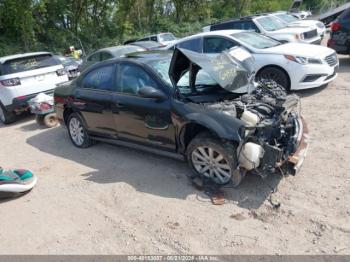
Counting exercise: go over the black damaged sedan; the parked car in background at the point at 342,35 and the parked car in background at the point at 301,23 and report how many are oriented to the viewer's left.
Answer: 0

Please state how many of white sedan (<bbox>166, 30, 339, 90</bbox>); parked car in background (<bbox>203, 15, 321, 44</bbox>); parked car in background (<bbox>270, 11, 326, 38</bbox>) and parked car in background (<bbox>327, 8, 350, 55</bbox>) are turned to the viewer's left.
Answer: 0

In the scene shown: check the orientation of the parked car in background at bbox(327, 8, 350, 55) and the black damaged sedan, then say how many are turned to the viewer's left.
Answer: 0

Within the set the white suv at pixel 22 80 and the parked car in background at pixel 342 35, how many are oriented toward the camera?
0

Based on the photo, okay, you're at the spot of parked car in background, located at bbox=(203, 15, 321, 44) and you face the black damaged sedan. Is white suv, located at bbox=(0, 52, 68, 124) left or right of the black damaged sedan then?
right

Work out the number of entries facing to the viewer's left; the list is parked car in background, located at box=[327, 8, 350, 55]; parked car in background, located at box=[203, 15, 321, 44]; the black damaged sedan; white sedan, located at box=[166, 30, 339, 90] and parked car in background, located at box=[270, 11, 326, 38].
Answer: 0

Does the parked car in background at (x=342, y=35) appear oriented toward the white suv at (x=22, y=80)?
no

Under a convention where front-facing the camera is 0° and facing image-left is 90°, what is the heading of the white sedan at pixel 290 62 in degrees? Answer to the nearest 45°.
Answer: approximately 315°

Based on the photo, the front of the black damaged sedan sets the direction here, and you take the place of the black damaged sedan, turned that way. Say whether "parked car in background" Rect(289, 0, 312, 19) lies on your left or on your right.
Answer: on your left

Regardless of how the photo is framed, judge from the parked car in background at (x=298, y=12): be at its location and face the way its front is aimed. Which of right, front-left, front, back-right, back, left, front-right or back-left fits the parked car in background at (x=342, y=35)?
front-right

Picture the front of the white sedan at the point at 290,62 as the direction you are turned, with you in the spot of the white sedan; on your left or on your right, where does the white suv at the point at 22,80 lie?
on your right

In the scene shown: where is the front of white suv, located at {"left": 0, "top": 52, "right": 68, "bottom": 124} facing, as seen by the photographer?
facing away from the viewer and to the left of the viewer

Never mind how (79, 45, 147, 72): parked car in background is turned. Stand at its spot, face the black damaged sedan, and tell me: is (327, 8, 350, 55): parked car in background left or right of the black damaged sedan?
left

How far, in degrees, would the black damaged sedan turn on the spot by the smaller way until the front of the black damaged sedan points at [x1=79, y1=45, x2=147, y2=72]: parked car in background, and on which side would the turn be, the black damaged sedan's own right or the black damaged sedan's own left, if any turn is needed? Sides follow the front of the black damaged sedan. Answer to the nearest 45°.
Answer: approximately 135° to the black damaged sedan's own left

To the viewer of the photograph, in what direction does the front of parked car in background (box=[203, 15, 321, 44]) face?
facing the viewer and to the right of the viewer

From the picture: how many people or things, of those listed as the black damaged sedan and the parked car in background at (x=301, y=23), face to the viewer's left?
0

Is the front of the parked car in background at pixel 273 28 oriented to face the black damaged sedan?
no

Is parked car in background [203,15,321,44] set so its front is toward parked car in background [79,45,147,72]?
no

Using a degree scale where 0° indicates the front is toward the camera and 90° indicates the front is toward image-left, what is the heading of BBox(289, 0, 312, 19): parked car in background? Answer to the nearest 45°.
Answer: approximately 315°

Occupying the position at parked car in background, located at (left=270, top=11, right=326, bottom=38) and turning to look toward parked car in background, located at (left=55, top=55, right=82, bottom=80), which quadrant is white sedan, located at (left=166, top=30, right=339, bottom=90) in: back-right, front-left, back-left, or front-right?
front-left
